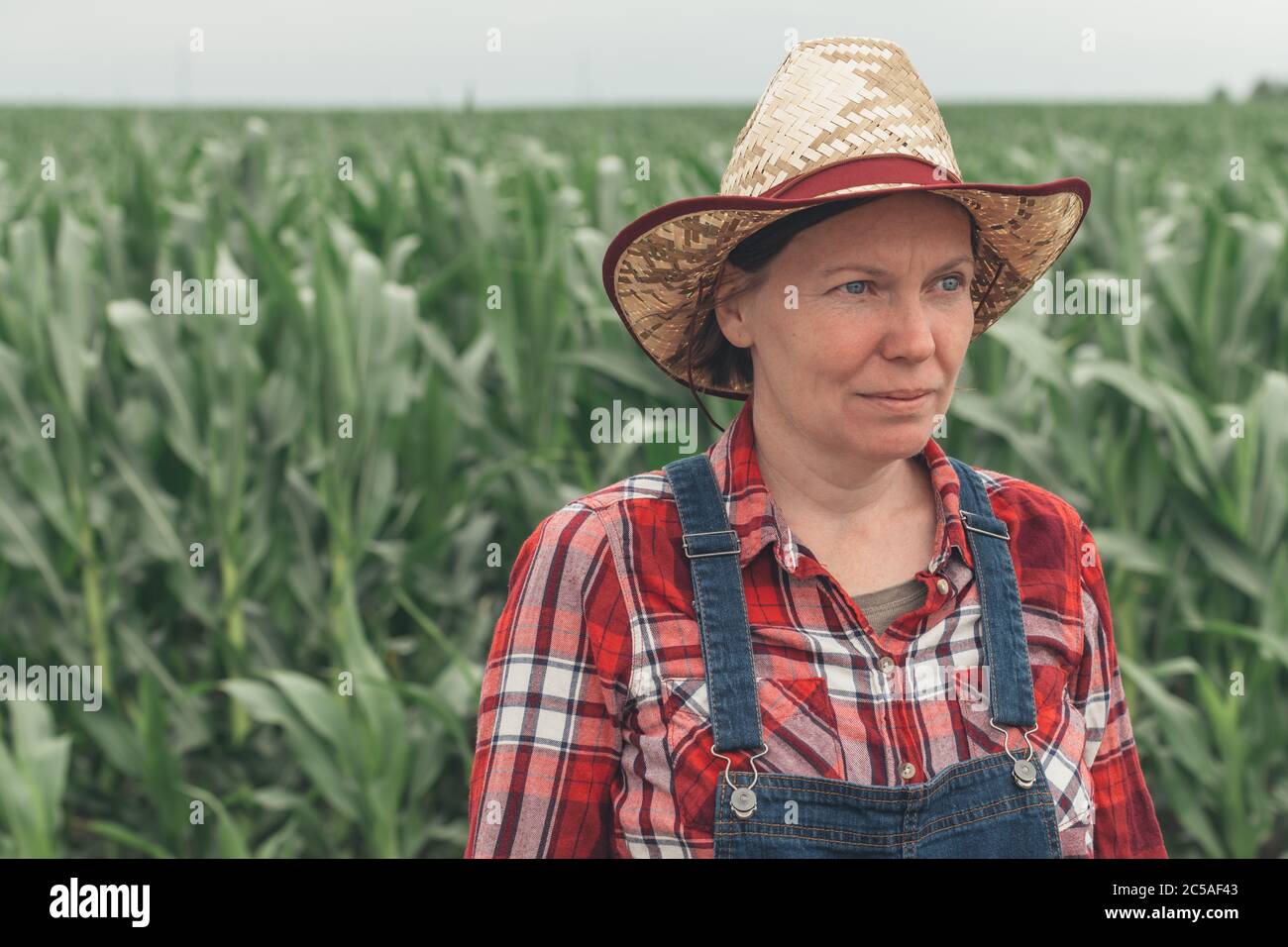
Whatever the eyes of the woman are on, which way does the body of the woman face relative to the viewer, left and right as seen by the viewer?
facing the viewer and to the right of the viewer

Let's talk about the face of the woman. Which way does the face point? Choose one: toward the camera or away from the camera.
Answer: toward the camera
